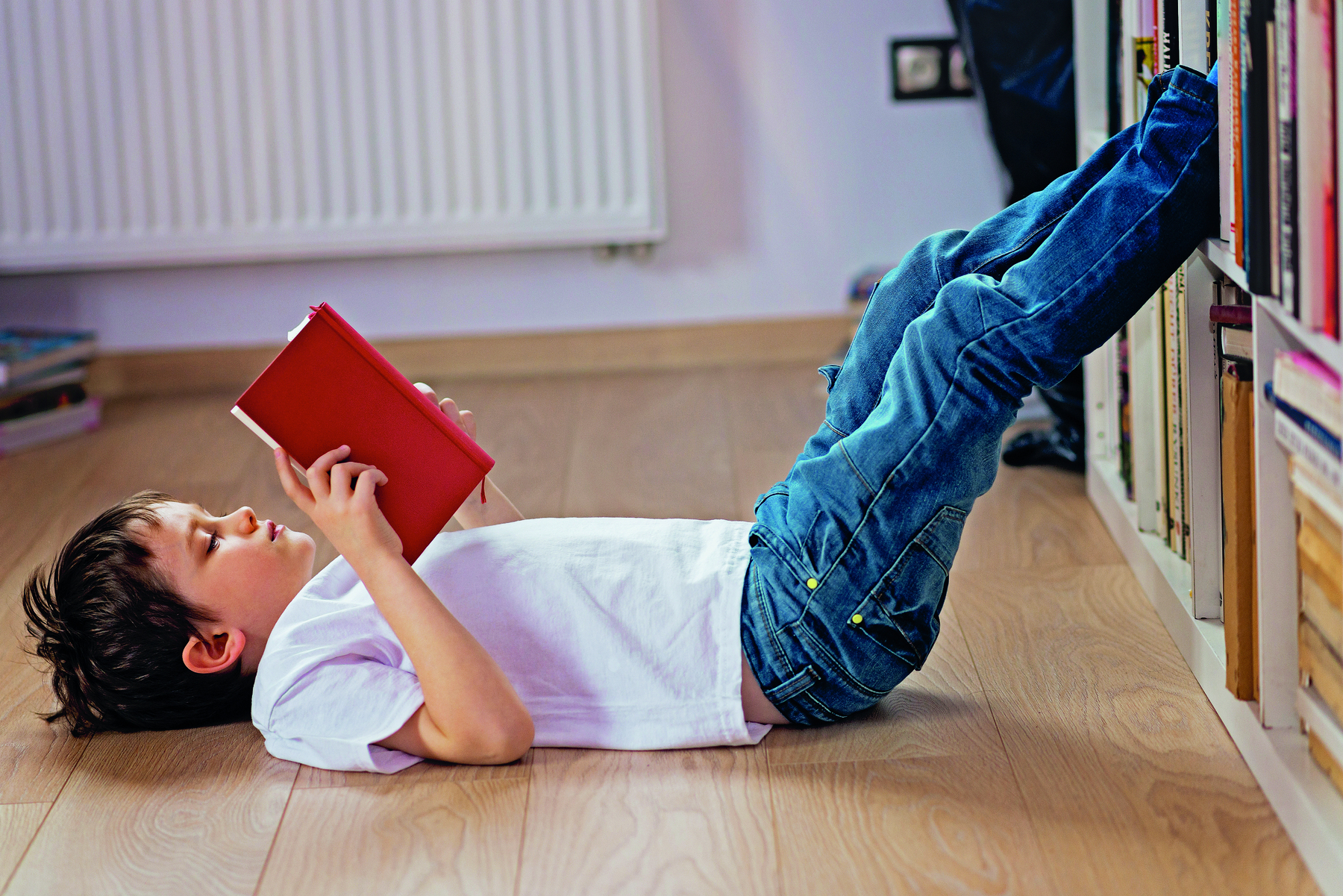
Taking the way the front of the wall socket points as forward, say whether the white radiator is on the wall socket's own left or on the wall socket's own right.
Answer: on the wall socket's own right

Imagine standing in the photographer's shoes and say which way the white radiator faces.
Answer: facing the viewer

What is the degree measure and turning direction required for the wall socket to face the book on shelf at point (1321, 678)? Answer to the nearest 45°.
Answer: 0° — it already faces it

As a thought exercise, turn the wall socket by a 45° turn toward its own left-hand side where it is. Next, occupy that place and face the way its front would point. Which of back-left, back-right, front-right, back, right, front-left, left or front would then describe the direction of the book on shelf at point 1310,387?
front-right

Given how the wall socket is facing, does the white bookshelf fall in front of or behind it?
in front

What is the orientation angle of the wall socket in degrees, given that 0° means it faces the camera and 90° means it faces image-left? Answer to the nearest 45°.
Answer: approximately 0°

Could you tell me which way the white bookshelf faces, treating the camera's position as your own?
facing to the left of the viewer

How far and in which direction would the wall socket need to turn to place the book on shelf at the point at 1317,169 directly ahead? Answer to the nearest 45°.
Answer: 0° — it already faces it

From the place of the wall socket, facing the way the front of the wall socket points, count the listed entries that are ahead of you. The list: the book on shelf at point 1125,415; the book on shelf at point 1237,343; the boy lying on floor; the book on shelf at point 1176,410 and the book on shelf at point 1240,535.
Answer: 5

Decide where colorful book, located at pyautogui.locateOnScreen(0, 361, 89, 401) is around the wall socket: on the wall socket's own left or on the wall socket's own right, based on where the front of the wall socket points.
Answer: on the wall socket's own right

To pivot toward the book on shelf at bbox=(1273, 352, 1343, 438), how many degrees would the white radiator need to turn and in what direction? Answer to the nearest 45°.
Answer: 0° — it already faces it

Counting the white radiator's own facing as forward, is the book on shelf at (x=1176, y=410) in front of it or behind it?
in front

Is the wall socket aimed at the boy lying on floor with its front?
yes
